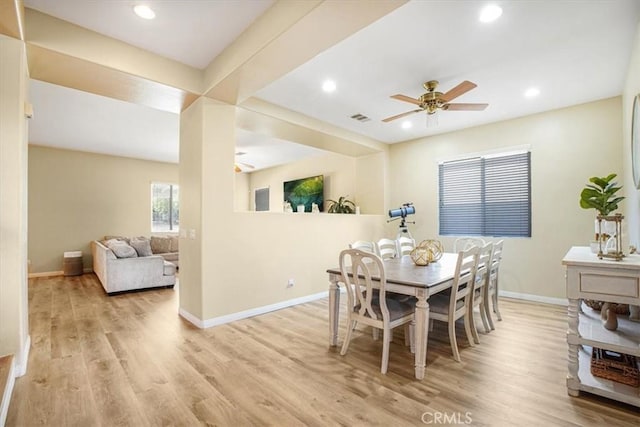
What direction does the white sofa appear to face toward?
to the viewer's right

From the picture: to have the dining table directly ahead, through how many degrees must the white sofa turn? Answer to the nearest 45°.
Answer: approximately 45° to its right

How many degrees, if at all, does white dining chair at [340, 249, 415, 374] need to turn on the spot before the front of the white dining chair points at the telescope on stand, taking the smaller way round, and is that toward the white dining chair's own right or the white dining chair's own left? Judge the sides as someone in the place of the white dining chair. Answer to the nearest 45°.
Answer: approximately 45° to the white dining chair's own left

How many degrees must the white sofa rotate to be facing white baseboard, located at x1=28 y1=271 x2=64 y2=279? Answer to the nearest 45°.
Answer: approximately 135° to its left

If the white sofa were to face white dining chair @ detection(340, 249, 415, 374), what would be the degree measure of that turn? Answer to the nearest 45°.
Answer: approximately 90° to its right

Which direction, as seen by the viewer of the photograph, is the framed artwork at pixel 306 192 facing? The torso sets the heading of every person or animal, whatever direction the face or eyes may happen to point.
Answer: facing the viewer and to the left of the viewer

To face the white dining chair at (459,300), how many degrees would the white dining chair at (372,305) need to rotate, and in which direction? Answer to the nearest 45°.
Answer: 0° — it already faces it

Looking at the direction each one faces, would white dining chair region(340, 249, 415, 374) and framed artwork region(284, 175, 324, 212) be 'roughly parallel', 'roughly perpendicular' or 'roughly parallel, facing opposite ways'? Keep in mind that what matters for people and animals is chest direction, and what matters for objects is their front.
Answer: roughly parallel, facing opposite ways

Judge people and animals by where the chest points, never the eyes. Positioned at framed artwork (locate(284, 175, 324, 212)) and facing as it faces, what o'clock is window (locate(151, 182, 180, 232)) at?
The window is roughly at 2 o'clock from the framed artwork.

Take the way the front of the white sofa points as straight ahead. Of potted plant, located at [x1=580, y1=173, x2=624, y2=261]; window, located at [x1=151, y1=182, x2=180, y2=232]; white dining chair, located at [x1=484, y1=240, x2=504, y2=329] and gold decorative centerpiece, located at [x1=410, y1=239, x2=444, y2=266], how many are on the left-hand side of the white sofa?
1

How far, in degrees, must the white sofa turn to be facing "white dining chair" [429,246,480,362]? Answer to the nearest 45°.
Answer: approximately 45° to its right

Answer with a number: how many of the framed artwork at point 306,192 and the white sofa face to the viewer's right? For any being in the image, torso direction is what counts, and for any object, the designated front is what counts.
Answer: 1

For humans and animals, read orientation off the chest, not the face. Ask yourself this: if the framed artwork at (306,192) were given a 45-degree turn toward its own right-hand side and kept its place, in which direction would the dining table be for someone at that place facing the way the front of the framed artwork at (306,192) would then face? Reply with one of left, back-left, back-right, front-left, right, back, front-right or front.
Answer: left
